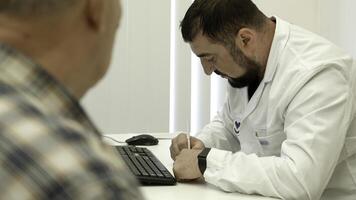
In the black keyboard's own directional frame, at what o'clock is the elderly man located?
The elderly man is roughly at 3 o'clock from the black keyboard.

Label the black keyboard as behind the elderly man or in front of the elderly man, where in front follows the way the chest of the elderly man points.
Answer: in front

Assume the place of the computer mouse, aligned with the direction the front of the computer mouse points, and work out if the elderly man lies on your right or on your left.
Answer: on your left

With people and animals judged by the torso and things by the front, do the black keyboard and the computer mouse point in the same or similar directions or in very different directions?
very different directions

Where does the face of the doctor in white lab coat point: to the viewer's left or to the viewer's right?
to the viewer's left

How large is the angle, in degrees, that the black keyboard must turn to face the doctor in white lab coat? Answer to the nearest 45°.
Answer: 0° — it already faces them

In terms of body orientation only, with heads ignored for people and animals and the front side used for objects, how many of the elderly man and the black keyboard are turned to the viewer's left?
0

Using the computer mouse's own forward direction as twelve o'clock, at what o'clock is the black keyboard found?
The black keyboard is roughly at 9 o'clock from the computer mouse.

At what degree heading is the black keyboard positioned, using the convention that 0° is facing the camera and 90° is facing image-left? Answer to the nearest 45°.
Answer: approximately 270°

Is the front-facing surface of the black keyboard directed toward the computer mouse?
no

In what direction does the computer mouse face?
to the viewer's left

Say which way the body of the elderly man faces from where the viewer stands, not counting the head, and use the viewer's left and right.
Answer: facing away from the viewer and to the right of the viewer

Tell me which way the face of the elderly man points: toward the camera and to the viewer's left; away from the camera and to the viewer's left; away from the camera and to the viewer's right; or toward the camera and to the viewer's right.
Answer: away from the camera and to the viewer's right
